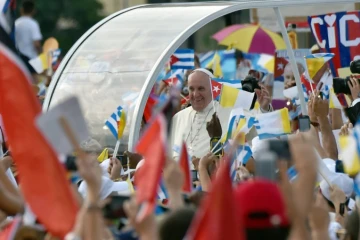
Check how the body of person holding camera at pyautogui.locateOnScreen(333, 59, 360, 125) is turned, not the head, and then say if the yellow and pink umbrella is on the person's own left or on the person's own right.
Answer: on the person's own right

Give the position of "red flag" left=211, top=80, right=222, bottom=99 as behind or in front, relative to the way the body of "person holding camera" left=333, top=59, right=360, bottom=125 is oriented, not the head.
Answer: in front

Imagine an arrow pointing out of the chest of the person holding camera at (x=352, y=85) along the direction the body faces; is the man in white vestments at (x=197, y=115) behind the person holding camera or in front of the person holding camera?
in front

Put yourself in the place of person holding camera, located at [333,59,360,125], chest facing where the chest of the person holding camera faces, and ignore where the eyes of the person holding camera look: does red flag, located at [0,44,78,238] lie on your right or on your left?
on your left

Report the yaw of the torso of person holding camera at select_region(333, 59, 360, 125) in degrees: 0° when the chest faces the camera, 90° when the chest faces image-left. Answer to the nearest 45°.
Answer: approximately 90°
